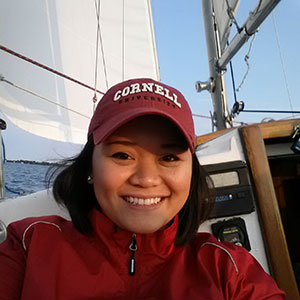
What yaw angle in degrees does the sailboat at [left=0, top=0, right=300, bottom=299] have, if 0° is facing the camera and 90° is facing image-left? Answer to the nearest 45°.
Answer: approximately 180°

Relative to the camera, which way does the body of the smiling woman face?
toward the camera

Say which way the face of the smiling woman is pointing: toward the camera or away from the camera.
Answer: toward the camera
